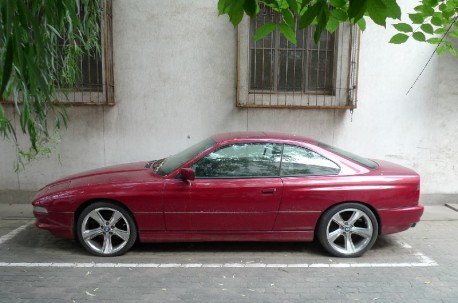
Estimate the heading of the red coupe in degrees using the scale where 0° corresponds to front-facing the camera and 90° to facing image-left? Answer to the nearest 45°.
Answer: approximately 90°
